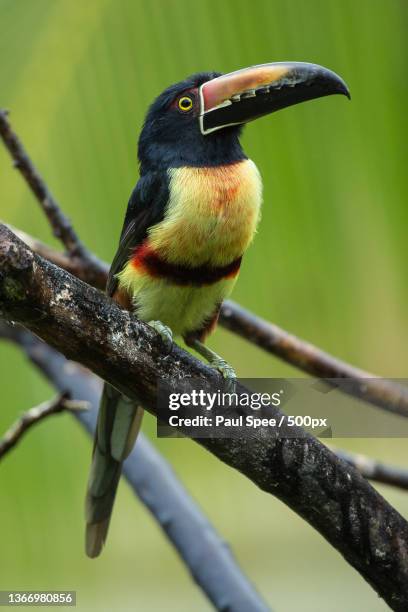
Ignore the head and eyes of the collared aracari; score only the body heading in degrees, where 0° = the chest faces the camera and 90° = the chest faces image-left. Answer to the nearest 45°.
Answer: approximately 315°

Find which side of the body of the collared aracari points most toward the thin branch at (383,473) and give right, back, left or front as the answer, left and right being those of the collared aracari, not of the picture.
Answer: left
